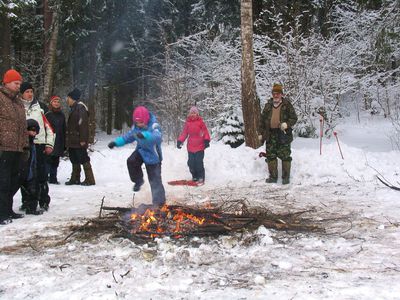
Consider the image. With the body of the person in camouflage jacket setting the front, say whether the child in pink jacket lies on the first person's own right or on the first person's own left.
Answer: on the first person's own right

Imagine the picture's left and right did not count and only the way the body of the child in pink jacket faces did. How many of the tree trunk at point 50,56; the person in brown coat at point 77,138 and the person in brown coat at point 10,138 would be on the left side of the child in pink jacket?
0

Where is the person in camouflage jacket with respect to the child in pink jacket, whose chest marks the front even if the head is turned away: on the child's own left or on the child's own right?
on the child's own left

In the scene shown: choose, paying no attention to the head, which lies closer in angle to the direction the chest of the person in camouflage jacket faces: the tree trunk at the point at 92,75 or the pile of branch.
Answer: the pile of branch

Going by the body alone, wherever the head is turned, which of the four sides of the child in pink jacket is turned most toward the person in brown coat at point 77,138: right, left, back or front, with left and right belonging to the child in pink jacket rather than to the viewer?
right

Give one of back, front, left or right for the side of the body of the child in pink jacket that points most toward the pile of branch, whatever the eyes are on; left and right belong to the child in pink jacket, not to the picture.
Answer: front

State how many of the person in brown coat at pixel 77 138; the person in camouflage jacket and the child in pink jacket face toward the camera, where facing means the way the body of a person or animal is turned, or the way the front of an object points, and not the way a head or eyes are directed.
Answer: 2

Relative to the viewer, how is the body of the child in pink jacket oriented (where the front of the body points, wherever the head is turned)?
toward the camera

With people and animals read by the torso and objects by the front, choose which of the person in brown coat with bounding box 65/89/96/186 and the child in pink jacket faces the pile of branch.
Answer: the child in pink jacket

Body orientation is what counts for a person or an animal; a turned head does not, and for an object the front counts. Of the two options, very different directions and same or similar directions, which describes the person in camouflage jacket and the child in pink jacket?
same or similar directions
